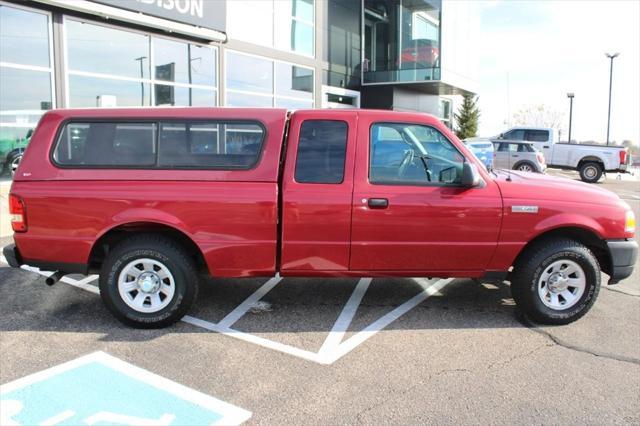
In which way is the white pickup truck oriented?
to the viewer's left

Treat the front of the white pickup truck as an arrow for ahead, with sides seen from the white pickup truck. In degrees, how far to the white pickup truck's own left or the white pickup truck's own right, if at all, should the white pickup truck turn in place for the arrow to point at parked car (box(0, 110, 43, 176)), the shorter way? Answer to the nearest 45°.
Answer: approximately 45° to the white pickup truck's own left

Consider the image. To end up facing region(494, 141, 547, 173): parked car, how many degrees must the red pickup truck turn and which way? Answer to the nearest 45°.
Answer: approximately 45° to its left

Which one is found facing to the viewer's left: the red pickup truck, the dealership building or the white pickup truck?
the white pickup truck

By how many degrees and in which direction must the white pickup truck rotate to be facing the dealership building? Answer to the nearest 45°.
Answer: approximately 45° to its left

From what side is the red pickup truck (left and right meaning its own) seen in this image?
right

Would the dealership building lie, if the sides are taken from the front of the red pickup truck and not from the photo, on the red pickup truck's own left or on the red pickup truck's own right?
on the red pickup truck's own left

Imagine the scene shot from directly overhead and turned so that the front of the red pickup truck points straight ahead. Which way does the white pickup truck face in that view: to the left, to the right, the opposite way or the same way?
the opposite way

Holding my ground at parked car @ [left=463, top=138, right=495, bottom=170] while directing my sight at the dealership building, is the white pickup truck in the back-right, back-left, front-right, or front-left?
back-right

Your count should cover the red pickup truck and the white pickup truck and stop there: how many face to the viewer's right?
1

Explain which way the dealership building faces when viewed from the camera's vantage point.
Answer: facing the viewer and to the right of the viewer

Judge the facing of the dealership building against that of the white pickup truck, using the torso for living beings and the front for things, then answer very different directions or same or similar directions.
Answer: very different directions

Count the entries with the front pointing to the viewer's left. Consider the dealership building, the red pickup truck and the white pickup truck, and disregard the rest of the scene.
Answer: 1
